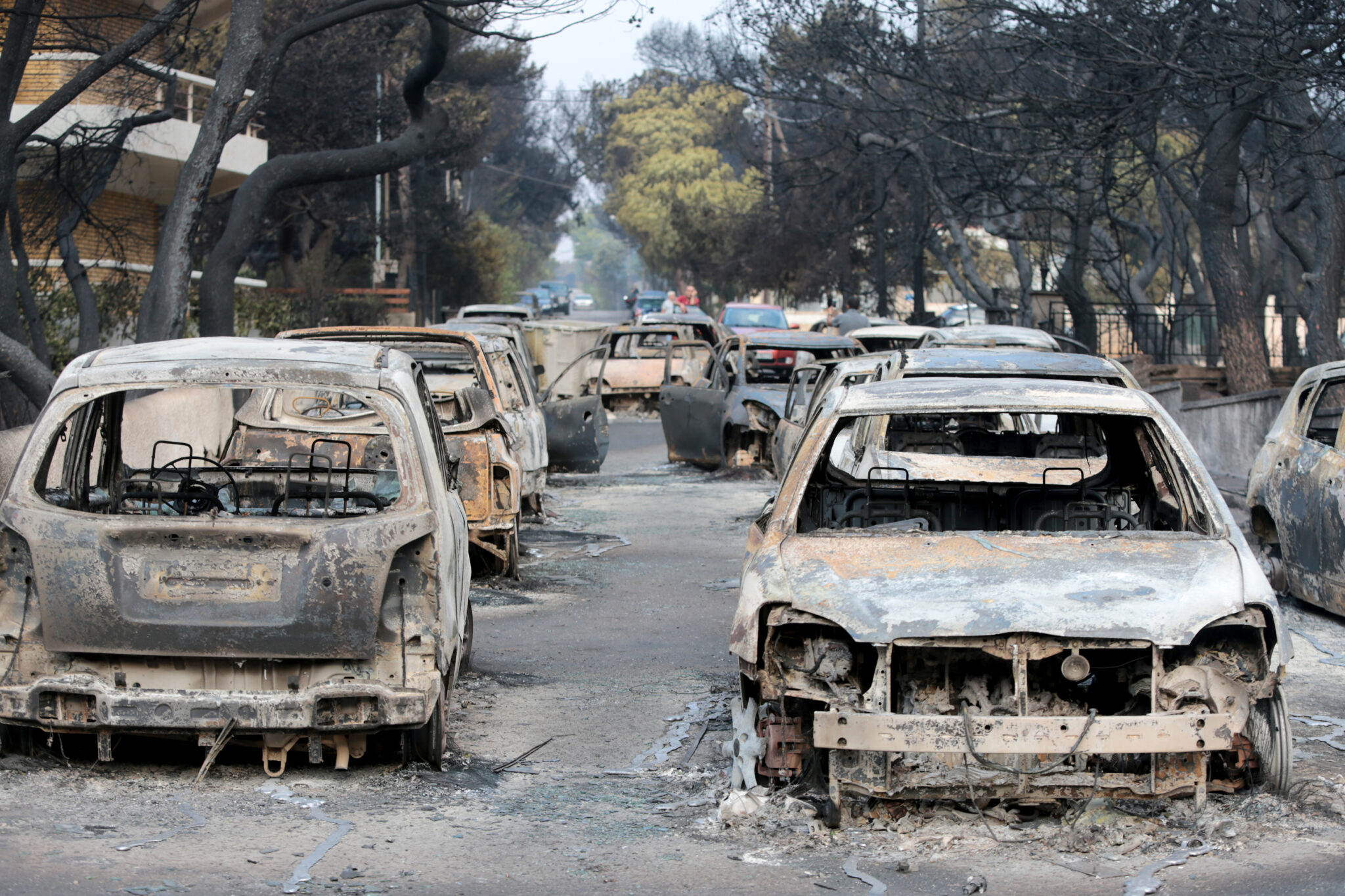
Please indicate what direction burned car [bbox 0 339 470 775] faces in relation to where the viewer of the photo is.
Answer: facing away from the viewer

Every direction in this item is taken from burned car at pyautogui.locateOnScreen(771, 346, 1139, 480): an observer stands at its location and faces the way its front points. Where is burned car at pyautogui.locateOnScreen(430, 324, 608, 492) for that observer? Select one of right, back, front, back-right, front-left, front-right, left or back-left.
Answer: back-right

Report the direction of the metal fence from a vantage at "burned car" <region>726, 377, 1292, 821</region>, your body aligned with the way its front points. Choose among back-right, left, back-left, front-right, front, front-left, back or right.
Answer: back

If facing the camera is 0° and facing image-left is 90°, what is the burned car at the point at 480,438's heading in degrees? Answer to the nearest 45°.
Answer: approximately 180°

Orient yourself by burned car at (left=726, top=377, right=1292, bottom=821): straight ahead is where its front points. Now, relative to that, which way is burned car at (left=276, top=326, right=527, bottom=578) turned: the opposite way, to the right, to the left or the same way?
the opposite way

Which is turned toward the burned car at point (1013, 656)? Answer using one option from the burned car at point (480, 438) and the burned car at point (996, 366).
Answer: the burned car at point (996, 366)

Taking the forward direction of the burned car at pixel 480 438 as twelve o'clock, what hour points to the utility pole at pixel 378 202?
The utility pole is roughly at 12 o'clock from the burned car.

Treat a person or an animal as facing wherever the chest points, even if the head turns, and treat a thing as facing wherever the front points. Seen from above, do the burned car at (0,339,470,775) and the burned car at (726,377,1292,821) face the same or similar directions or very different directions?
very different directions

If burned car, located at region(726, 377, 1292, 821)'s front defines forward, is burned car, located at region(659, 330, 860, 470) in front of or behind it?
behind

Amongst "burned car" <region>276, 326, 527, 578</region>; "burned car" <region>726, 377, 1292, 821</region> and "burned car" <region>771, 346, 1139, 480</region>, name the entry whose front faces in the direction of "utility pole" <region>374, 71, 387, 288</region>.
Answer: "burned car" <region>276, 326, 527, 578</region>

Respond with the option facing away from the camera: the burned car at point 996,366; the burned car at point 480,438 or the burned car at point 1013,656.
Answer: the burned car at point 480,438

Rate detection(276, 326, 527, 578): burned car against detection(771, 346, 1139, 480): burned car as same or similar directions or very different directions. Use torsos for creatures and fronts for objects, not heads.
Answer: very different directions

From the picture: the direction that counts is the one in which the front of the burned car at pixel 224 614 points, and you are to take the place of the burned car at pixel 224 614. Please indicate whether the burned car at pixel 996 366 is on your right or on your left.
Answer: on your right
